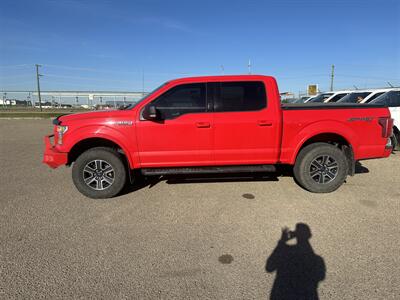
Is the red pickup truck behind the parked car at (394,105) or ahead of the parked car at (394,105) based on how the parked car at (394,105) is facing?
ahead

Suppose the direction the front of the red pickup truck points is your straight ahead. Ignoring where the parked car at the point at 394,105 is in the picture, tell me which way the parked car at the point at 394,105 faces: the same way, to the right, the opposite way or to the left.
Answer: the same way

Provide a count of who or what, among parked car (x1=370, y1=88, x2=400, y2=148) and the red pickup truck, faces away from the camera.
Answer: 0

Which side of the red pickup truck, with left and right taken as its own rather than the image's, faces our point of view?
left

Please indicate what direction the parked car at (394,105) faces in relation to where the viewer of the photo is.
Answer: facing the viewer and to the left of the viewer

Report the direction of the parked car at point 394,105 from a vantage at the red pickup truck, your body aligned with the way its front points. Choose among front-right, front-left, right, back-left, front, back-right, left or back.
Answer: back-right
